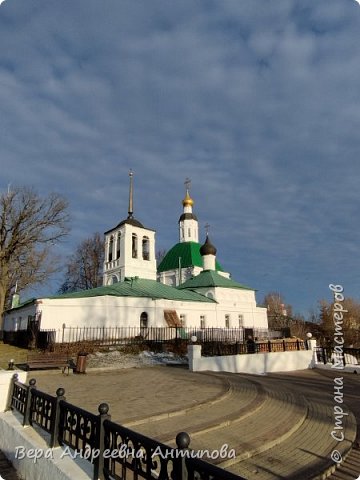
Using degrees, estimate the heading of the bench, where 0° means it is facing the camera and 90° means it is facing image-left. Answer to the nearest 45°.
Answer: approximately 0°

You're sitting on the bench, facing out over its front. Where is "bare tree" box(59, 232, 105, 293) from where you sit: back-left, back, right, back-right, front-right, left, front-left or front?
back

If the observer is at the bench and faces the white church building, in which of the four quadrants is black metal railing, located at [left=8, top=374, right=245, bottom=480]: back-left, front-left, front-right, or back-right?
back-right

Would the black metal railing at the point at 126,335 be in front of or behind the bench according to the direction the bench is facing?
behind

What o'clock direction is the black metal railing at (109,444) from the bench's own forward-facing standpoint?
The black metal railing is roughly at 12 o'clock from the bench.

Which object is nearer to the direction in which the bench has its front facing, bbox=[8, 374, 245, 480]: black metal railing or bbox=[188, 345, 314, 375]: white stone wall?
the black metal railing

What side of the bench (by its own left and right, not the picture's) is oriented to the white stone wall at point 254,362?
left

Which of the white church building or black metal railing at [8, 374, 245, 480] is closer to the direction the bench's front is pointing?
the black metal railing
